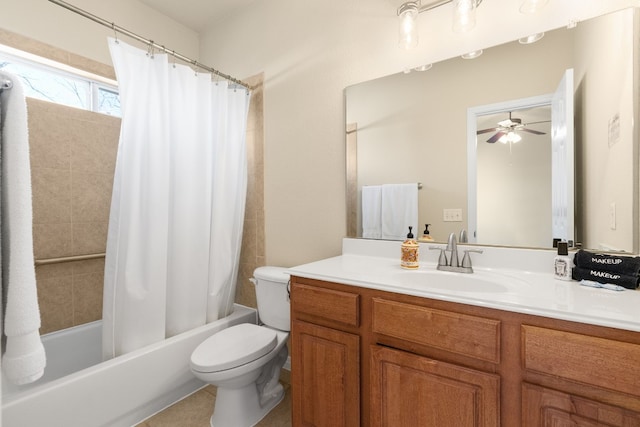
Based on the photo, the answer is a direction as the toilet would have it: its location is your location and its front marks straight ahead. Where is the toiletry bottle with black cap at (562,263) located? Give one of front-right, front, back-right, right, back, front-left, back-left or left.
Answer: left

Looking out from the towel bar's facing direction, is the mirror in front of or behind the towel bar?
in front

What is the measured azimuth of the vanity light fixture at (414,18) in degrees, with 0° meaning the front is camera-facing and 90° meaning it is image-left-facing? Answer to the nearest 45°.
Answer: approximately 45°

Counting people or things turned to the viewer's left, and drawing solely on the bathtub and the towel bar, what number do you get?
0

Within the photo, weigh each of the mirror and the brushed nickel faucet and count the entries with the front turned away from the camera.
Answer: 0

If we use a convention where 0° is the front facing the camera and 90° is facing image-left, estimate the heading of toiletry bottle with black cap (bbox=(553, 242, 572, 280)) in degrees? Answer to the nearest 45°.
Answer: approximately 45°
